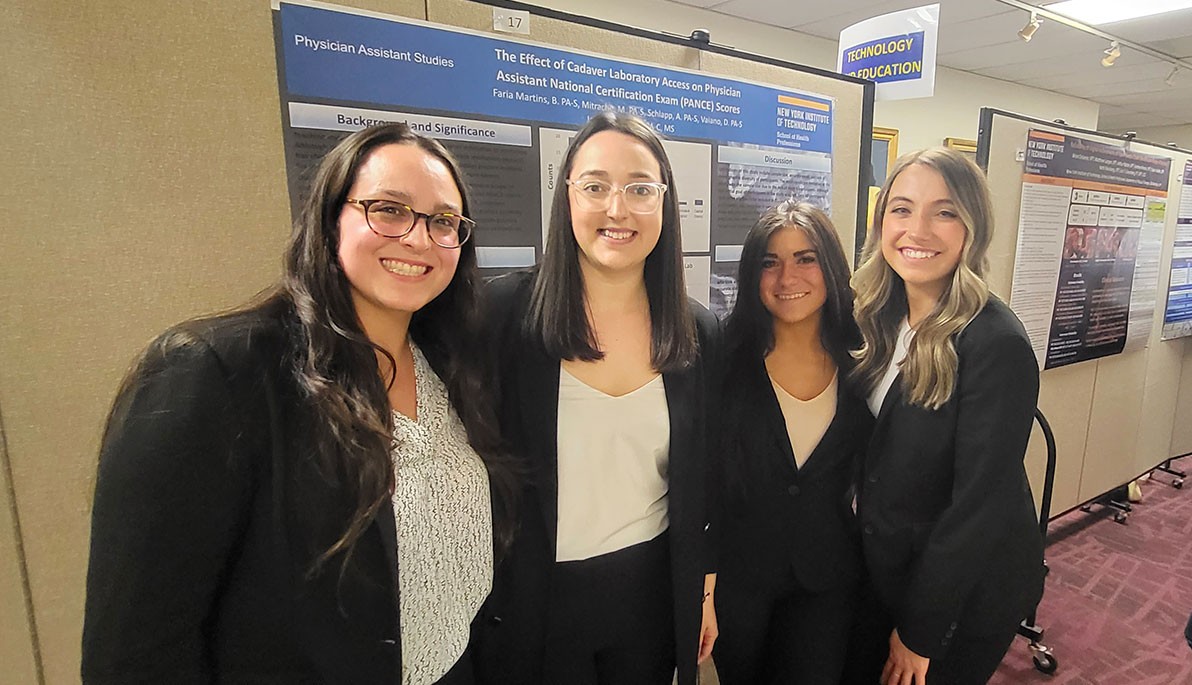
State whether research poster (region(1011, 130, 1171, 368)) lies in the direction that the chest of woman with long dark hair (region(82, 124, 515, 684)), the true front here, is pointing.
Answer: no

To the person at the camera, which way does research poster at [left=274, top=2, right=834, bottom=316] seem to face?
facing the viewer and to the right of the viewer

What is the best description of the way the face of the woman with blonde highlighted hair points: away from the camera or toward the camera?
toward the camera

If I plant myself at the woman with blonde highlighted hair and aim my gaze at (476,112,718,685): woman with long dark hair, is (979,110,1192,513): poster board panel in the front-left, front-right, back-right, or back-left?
back-right

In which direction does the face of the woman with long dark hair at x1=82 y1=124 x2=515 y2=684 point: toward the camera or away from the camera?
toward the camera

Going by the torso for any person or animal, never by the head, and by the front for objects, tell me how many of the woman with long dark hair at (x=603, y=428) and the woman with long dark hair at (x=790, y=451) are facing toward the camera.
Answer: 2

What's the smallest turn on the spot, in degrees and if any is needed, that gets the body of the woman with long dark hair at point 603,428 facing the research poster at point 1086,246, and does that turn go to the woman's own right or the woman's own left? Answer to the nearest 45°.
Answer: approximately 135° to the woman's own left

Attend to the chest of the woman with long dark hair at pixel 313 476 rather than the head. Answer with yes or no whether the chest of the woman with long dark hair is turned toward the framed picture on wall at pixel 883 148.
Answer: no

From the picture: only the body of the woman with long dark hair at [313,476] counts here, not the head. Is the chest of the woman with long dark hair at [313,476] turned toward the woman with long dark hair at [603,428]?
no

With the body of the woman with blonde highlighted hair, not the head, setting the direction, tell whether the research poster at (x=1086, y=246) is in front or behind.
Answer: behind

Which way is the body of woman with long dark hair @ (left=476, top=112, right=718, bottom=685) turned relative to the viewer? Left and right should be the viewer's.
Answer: facing the viewer

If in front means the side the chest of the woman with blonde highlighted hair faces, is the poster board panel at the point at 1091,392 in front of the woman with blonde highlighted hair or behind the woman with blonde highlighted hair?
behind

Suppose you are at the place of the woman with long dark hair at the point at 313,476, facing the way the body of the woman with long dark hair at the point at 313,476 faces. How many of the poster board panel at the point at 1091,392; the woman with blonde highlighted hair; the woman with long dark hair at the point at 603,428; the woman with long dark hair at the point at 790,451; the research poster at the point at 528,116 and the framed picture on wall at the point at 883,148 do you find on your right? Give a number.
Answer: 0

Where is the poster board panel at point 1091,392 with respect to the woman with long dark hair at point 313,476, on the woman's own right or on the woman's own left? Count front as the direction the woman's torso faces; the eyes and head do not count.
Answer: on the woman's own left

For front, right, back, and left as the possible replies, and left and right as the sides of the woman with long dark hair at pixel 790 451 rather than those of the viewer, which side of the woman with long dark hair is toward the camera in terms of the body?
front

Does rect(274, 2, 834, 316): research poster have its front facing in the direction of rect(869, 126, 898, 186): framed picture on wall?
no
